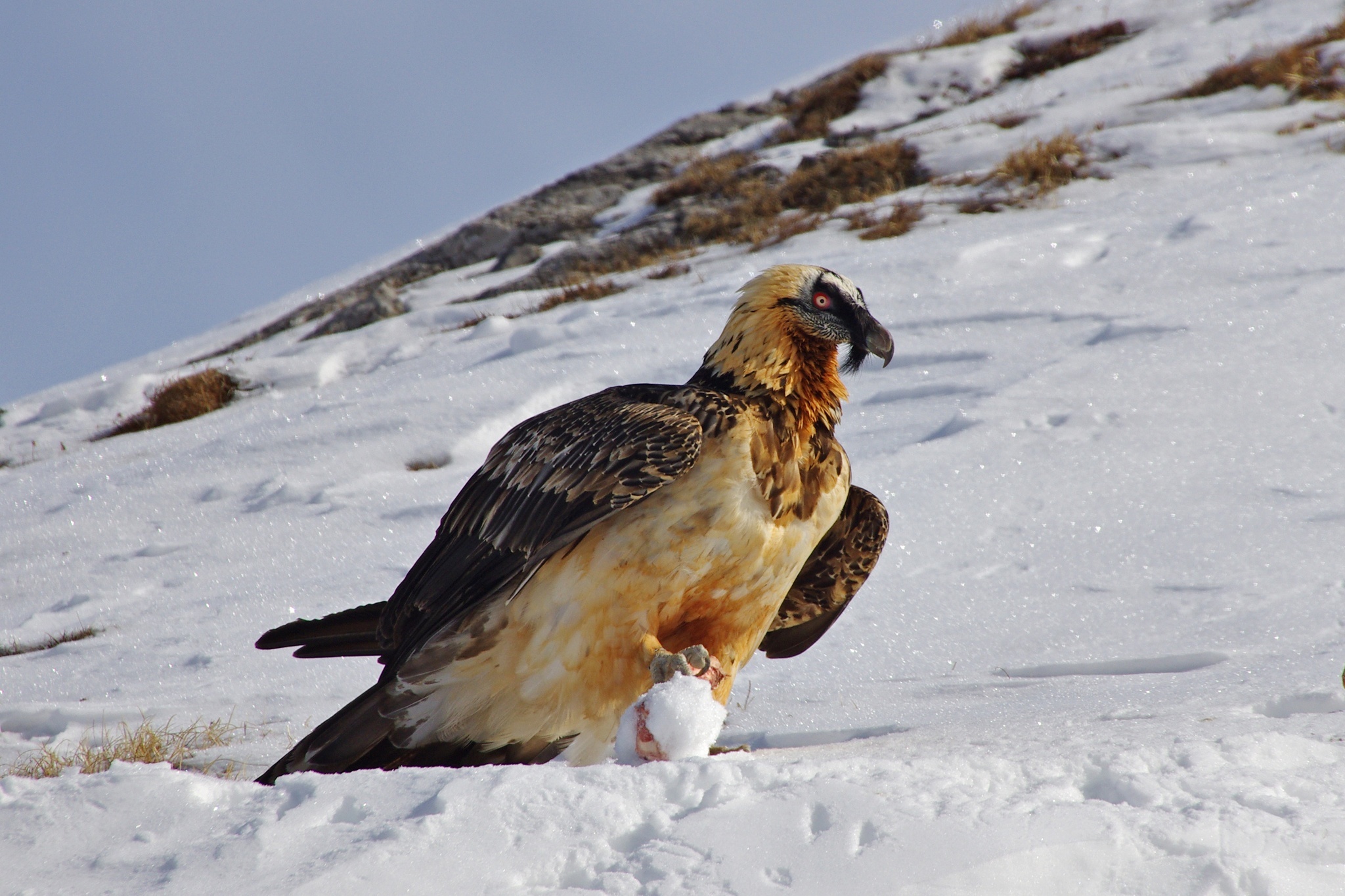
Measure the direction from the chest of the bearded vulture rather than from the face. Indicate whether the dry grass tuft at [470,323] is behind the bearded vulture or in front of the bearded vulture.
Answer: behind

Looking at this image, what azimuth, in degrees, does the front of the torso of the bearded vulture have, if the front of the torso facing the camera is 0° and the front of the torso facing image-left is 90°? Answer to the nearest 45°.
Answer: approximately 315°

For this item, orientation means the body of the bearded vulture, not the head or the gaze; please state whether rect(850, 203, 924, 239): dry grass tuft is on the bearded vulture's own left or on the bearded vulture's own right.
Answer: on the bearded vulture's own left

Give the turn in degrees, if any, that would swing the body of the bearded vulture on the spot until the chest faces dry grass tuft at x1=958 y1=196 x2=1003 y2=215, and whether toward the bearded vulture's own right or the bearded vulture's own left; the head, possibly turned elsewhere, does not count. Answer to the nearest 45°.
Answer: approximately 90° to the bearded vulture's own left
